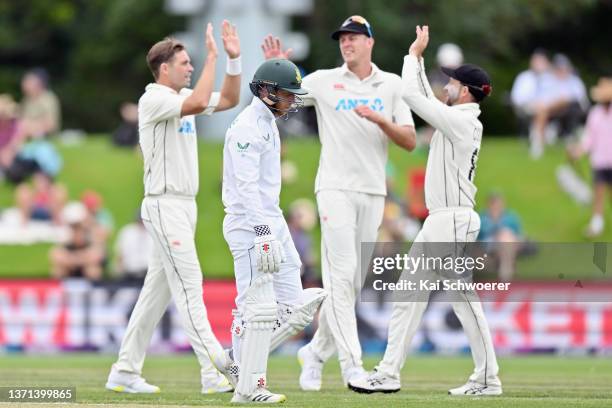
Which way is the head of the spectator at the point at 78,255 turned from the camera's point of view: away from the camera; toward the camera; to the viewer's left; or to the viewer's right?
toward the camera

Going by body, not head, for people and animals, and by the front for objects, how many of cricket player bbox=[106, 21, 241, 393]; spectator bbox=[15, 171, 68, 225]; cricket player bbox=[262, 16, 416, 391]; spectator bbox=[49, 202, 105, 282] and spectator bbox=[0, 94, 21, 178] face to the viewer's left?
0

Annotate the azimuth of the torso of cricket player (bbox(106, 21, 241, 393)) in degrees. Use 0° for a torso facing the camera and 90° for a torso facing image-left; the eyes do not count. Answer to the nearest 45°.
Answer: approximately 270°

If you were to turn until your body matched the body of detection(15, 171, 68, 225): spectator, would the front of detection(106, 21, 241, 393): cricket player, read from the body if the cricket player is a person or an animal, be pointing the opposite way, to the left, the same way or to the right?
to the left

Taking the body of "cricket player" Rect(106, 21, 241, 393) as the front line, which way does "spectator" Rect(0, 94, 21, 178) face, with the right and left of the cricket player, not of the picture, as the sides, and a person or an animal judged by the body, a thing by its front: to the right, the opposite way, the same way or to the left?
to the right

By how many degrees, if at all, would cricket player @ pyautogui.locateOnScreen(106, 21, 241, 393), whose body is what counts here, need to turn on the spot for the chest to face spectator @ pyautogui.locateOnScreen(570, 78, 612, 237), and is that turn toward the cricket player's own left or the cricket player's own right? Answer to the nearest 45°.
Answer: approximately 45° to the cricket player's own left

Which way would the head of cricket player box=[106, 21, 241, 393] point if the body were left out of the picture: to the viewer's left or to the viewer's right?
to the viewer's right

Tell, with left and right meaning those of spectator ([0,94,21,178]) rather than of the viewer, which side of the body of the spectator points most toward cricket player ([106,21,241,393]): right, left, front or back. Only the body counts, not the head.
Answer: front

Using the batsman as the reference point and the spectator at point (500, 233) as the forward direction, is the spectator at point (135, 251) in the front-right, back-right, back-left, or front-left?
front-left

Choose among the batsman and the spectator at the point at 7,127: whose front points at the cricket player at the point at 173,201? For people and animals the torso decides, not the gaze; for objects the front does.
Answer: the spectator

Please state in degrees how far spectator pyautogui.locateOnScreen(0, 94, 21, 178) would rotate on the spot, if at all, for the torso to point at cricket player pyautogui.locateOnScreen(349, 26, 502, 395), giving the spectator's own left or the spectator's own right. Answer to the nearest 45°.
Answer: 0° — they already face them

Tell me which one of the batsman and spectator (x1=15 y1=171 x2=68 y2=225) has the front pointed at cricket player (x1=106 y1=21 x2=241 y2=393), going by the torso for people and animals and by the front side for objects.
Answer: the spectator

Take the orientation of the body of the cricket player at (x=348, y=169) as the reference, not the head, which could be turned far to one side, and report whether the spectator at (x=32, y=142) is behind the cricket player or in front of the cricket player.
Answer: behind

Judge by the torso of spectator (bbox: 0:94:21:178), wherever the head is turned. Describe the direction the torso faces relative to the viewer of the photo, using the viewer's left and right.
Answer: facing the viewer

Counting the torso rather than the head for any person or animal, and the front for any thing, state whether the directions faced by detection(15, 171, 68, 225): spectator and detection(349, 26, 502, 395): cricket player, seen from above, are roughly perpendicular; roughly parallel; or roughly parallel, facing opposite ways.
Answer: roughly perpendicular

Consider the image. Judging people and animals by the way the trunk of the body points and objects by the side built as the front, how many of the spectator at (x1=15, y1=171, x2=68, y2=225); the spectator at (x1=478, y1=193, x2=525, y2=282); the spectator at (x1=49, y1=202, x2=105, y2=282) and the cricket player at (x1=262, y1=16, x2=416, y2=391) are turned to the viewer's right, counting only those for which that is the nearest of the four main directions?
0

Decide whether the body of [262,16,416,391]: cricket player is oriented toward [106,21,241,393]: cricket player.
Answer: no

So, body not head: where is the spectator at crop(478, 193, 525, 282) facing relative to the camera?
toward the camera

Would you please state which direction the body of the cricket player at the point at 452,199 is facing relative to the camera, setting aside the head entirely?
to the viewer's left
